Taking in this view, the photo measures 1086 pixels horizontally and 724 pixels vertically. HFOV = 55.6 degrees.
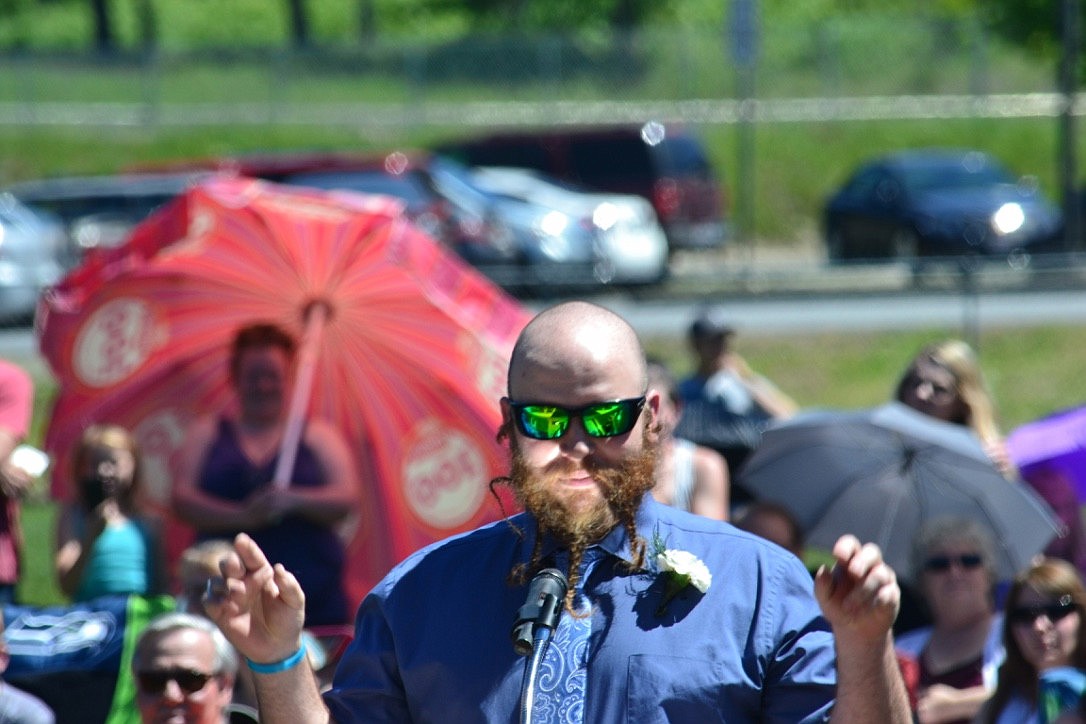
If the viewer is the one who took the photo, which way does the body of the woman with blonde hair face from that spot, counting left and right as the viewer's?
facing the viewer and to the left of the viewer

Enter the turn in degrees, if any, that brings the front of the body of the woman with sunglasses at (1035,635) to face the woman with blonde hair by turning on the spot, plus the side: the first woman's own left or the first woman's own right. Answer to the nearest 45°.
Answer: approximately 180°

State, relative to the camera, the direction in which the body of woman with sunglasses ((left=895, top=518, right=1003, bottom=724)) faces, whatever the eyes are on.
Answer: toward the camera

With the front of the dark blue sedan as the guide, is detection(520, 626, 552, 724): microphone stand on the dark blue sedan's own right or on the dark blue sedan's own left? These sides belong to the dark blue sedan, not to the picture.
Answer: on the dark blue sedan's own right

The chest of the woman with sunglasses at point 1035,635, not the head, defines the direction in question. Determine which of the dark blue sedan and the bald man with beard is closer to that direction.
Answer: the bald man with beard

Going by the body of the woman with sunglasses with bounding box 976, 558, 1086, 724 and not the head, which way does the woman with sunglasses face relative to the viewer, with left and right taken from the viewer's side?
facing the viewer

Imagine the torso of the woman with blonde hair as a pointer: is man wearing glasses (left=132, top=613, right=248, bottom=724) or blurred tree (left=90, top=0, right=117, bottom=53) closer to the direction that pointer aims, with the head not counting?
the man wearing glasses

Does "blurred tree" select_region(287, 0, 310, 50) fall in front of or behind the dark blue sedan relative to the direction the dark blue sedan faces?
behind
